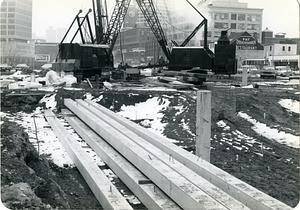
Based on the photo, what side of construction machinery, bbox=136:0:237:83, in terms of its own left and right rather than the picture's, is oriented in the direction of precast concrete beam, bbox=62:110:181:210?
left

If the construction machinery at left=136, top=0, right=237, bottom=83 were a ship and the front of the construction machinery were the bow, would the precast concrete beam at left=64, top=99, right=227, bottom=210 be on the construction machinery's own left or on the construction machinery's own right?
on the construction machinery's own left

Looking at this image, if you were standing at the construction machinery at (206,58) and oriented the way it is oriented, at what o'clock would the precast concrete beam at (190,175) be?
The precast concrete beam is roughly at 9 o'clock from the construction machinery.

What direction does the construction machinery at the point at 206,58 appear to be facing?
to the viewer's left

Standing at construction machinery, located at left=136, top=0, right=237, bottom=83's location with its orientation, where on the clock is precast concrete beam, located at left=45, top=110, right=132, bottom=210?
The precast concrete beam is roughly at 9 o'clock from the construction machinery.

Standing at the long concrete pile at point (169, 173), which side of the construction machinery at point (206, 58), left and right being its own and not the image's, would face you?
left

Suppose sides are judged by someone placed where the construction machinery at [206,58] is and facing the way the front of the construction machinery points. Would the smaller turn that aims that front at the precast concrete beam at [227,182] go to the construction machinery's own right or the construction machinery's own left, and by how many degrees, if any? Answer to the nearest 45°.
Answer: approximately 90° to the construction machinery's own left

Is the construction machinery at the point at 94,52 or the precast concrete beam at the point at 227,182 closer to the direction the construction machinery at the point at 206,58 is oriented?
the construction machinery

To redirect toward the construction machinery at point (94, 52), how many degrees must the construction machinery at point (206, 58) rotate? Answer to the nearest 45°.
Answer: approximately 45° to its left
